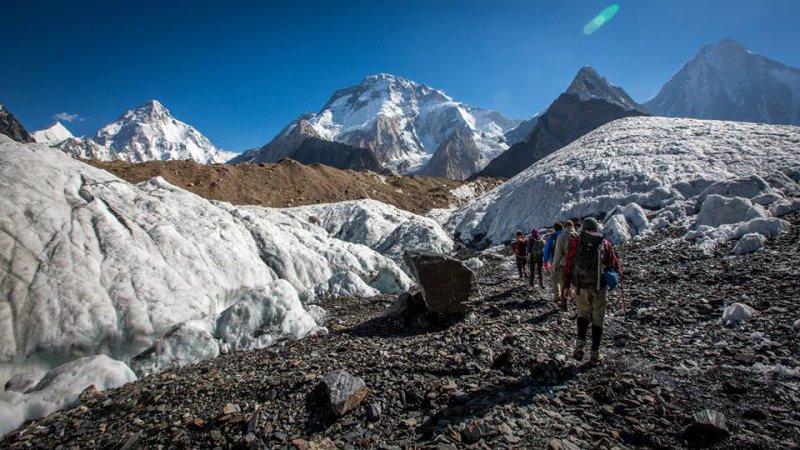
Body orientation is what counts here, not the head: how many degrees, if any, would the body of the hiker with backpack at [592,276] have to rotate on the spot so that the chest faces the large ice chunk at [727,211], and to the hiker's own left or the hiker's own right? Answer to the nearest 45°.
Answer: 0° — they already face it

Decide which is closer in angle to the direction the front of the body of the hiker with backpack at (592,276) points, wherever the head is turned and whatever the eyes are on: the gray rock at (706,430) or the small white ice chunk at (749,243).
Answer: the small white ice chunk

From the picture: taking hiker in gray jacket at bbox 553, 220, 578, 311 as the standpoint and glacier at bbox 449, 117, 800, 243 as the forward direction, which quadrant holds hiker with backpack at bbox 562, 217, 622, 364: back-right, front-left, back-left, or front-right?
back-right

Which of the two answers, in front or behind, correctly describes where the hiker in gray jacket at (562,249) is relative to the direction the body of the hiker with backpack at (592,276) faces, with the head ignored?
in front

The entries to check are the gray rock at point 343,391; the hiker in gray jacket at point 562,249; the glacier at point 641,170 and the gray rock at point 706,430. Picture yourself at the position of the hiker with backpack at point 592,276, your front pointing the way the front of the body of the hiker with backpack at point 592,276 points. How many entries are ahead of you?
2

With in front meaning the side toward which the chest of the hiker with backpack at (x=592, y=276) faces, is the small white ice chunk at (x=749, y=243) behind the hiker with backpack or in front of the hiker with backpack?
in front

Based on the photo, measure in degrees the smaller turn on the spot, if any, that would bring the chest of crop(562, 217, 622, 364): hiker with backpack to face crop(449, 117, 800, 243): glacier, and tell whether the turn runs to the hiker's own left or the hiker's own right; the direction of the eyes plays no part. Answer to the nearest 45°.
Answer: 0° — they already face it

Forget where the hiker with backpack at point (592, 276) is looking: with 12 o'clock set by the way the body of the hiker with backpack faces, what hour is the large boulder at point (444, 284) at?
The large boulder is roughly at 10 o'clock from the hiker with backpack.

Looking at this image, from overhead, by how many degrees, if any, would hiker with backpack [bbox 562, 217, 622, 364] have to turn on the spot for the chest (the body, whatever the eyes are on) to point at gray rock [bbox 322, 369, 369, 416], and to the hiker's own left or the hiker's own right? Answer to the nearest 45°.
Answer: approximately 135° to the hiker's own left

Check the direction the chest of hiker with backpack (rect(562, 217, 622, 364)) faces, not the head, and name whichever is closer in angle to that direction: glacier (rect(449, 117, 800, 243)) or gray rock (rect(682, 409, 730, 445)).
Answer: the glacier

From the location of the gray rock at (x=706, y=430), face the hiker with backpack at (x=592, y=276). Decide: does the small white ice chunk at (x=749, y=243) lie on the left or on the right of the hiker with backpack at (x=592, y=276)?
right

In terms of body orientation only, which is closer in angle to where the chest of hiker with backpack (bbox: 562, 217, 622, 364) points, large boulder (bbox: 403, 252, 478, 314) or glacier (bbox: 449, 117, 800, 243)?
the glacier

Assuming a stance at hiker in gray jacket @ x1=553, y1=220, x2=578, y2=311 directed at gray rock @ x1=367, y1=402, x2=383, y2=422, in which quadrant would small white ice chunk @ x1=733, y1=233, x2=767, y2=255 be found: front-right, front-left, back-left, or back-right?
back-left

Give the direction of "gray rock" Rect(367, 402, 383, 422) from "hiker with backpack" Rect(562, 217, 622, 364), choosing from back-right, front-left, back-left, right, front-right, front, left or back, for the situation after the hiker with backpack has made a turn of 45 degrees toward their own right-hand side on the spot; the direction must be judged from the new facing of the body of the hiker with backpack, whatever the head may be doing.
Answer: back

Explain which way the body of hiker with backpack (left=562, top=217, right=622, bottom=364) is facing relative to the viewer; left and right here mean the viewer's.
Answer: facing away from the viewer
